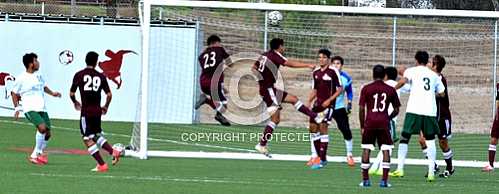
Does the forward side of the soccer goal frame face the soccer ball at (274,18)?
no

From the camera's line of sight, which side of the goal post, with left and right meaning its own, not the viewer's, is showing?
front

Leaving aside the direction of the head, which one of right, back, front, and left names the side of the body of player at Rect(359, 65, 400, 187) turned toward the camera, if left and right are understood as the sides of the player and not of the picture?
back

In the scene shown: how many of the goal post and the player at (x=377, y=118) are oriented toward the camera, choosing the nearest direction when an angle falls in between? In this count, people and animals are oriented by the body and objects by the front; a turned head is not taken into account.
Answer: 1

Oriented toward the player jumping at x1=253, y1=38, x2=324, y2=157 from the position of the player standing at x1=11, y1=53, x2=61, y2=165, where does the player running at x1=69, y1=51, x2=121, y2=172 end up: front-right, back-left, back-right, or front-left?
front-right

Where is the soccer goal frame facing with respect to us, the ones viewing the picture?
facing the viewer

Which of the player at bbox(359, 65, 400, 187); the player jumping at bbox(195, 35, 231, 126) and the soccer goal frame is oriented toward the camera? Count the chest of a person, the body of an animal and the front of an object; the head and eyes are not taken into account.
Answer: the soccer goal frame

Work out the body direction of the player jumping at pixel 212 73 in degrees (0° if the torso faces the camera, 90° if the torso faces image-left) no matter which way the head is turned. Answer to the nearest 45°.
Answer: approximately 225°

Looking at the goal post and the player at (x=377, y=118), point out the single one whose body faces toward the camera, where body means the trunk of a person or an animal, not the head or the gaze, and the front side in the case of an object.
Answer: the goal post

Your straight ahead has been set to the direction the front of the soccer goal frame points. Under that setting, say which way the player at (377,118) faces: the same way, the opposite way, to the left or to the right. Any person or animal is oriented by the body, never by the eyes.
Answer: the opposite way

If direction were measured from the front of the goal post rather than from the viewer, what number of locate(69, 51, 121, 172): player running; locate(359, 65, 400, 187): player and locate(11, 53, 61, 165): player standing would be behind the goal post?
0

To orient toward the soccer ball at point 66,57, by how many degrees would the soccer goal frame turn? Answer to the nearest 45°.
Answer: approximately 135° to its right

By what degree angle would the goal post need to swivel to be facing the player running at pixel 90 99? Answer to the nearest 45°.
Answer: approximately 45° to its right
